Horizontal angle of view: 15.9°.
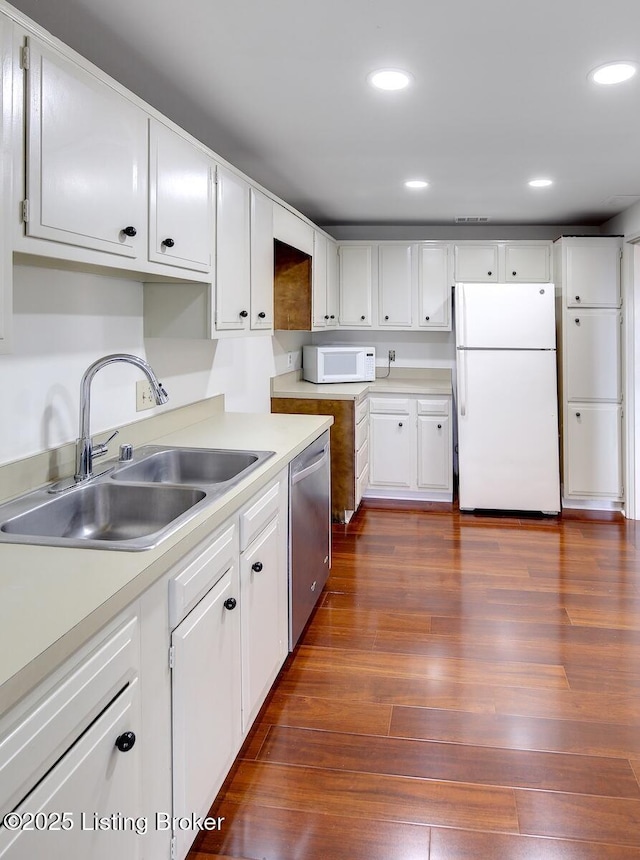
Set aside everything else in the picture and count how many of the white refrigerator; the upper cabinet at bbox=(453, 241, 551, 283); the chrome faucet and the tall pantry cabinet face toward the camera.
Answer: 3

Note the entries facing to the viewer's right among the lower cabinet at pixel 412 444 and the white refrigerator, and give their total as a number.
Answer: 0

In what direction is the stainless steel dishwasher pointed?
to the viewer's right

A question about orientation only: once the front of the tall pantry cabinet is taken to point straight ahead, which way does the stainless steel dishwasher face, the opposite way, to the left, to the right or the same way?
to the left

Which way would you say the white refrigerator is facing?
toward the camera

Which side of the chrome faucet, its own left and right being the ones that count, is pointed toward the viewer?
right

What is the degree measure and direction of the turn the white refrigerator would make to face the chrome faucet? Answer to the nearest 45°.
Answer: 0° — it already faces it

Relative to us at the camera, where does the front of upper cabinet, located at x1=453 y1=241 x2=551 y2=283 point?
facing the viewer

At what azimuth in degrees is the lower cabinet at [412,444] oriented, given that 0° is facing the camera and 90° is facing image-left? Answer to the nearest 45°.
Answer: approximately 0°

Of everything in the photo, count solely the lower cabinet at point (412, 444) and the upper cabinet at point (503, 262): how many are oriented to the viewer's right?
0

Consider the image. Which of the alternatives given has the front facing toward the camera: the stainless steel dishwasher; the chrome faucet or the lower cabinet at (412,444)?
the lower cabinet
